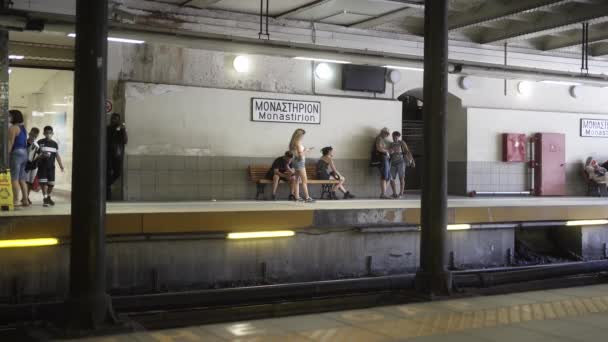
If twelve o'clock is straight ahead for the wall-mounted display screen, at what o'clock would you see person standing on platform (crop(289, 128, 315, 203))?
The person standing on platform is roughly at 1 o'clock from the wall-mounted display screen.

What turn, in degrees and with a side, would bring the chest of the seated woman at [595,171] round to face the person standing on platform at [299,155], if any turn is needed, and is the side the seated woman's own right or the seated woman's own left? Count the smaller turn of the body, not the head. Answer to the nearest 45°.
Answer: approximately 90° to the seated woman's own right

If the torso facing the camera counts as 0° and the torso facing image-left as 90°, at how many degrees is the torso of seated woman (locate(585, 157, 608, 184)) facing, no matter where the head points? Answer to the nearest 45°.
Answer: approximately 315°

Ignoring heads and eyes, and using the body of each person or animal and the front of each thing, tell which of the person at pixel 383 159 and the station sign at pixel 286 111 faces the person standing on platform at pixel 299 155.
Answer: the station sign

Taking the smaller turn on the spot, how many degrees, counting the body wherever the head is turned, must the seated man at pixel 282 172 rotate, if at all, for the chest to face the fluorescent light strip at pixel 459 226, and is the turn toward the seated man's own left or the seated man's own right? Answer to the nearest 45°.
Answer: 0° — they already face it

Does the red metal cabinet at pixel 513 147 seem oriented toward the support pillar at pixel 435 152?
yes

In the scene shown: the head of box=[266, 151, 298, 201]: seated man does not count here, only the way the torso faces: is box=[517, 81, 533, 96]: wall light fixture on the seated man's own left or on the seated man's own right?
on the seated man's own left

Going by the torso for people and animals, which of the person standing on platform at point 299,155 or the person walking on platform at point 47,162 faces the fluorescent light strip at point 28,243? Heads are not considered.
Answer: the person walking on platform at point 47,162

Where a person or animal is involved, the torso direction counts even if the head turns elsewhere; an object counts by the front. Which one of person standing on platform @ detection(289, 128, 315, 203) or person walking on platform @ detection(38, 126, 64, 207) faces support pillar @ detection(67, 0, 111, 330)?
person walking on platform @ detection(38, 126, 64, 207)
